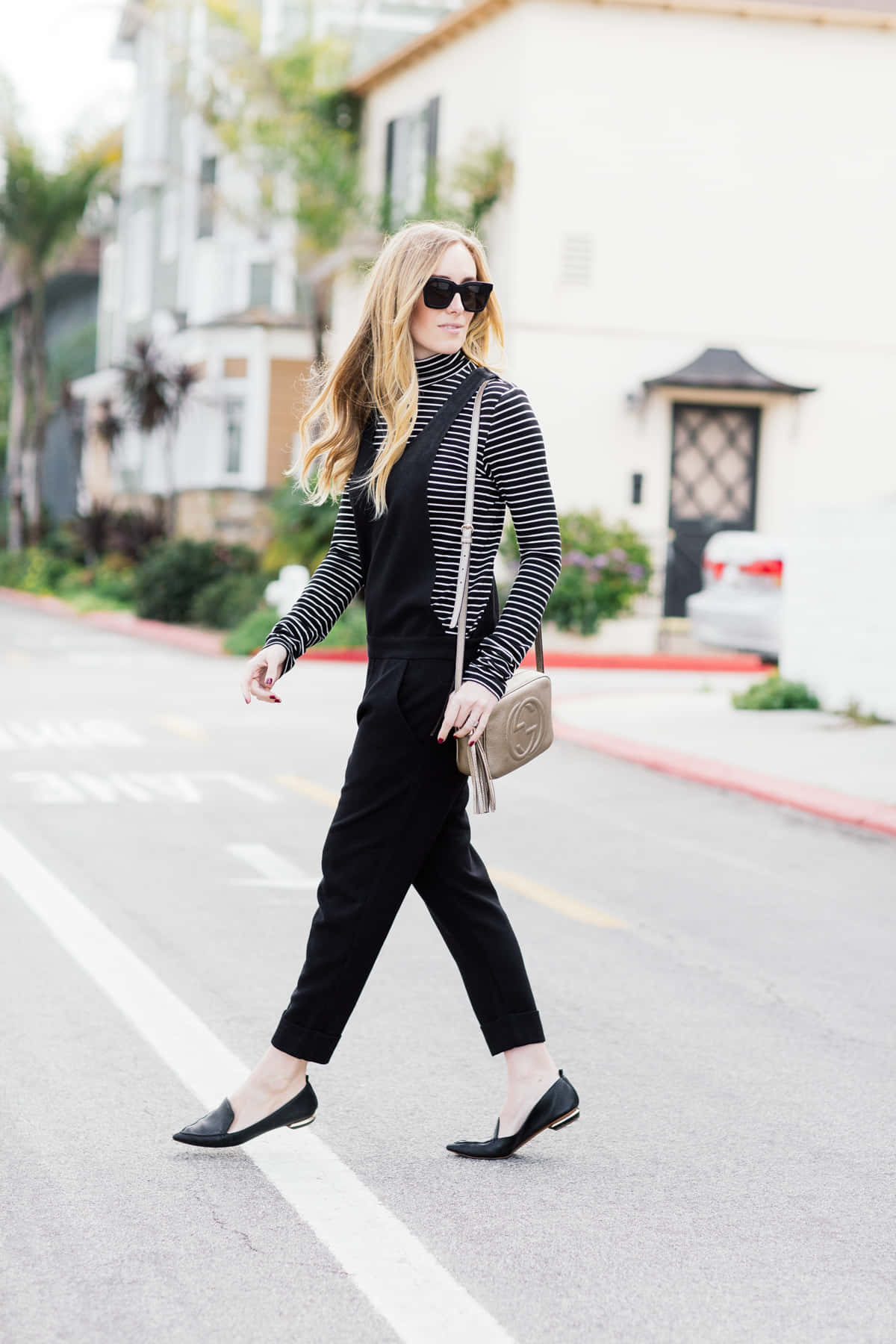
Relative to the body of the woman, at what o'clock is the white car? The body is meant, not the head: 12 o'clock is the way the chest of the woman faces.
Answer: The white car is roughly at 5 o'clock from the woman.

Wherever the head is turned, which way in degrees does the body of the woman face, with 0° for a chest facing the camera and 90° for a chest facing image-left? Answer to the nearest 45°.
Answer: approximately 45°

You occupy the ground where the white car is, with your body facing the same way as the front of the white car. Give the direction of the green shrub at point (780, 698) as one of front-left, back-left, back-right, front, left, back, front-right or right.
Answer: back-right

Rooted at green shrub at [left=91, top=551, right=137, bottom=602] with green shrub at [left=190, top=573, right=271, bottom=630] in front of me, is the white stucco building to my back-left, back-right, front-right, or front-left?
front-left

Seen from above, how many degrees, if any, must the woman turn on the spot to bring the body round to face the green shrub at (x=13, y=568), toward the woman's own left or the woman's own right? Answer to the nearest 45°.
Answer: approximately 135° to the woman's own right

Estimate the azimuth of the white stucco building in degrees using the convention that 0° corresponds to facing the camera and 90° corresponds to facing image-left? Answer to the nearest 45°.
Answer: approximately 0°

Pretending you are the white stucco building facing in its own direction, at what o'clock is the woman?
The woman is roughly at 12 o'clock from the white stucco building.

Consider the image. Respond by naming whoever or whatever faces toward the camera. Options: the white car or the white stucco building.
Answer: the white stucco building

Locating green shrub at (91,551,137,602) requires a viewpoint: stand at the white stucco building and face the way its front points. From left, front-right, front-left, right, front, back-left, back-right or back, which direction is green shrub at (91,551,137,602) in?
back-right

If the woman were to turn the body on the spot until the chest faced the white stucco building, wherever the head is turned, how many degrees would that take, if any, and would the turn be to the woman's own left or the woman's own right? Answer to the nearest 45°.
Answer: approximately 135° to the woman's own right

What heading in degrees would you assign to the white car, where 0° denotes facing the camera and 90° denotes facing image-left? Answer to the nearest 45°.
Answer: approximately 225°

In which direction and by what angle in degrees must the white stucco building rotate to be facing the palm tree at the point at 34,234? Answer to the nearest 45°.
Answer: approximately 135° to its right

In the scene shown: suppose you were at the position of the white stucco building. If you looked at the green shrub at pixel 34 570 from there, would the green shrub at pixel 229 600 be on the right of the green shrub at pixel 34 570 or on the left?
left

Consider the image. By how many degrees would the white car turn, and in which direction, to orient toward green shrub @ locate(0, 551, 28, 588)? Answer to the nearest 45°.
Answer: approximately 90° to its left

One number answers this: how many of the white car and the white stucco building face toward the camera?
1

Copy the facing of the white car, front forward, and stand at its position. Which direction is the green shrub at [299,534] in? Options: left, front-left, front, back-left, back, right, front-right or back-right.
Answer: left

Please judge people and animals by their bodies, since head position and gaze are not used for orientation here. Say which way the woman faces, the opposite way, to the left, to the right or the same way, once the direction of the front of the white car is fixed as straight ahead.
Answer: the opposite way
